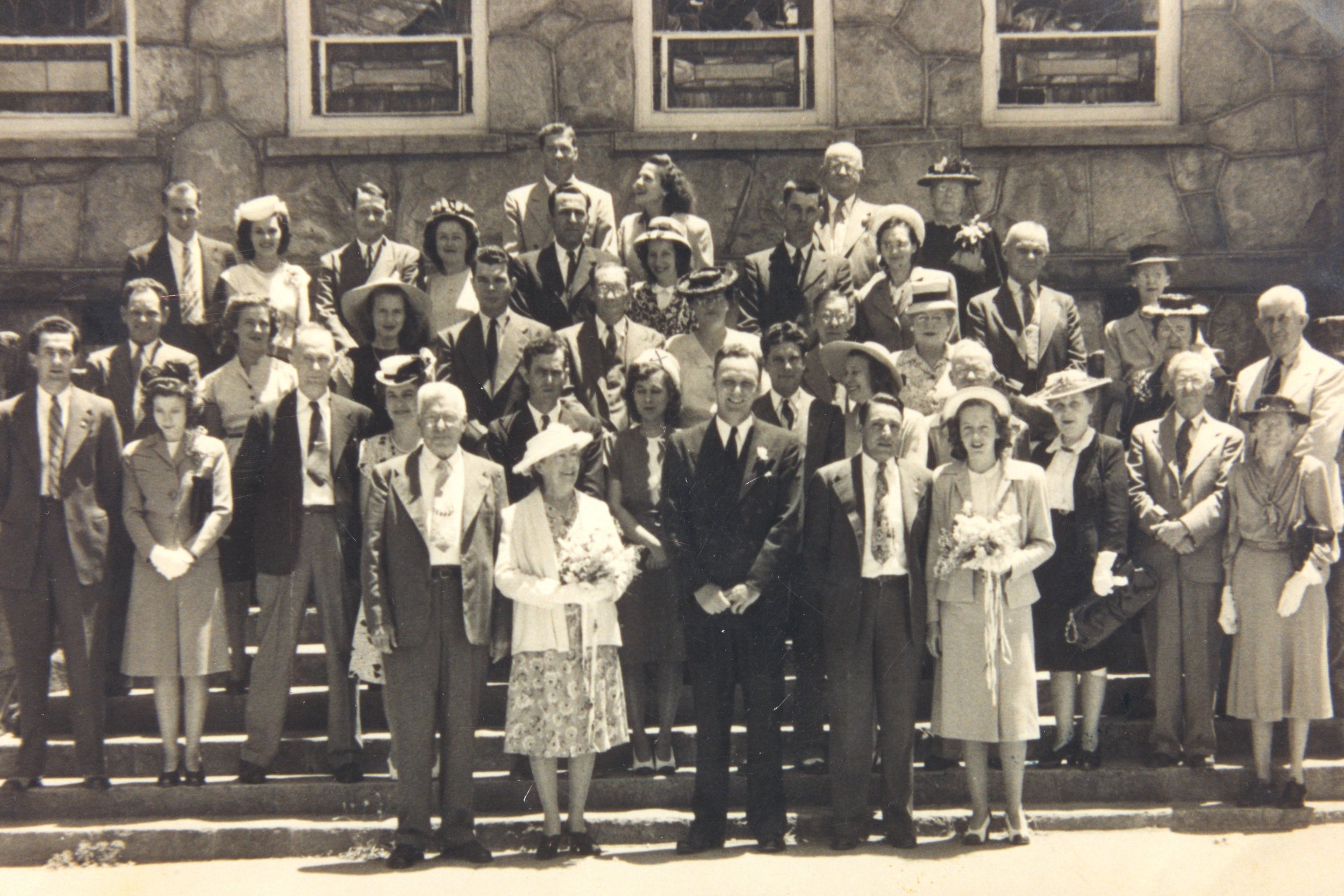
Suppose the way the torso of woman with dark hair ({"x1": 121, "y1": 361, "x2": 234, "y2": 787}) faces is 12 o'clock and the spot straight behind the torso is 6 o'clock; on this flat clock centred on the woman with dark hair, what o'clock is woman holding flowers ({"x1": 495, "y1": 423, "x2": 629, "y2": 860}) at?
The woman holding flowers is roughly at 10 o'clock from the woman with dark hair.

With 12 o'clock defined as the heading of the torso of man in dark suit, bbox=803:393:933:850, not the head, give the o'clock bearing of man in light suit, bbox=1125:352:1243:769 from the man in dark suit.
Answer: The man in light suit is roughly at 8 o'clock from the man in dark suit.

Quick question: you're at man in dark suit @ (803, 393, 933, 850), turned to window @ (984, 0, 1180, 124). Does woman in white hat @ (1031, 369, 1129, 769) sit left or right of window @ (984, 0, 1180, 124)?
right

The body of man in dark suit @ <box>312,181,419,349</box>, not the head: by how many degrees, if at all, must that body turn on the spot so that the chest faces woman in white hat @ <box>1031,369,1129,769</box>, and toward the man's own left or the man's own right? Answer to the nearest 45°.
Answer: approximately 45° to the man's own left

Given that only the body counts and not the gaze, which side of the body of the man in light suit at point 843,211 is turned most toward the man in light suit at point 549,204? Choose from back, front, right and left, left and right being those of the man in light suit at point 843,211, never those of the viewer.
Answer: right

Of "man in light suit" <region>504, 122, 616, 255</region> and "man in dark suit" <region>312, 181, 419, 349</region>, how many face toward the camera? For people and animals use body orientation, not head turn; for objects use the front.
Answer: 2
